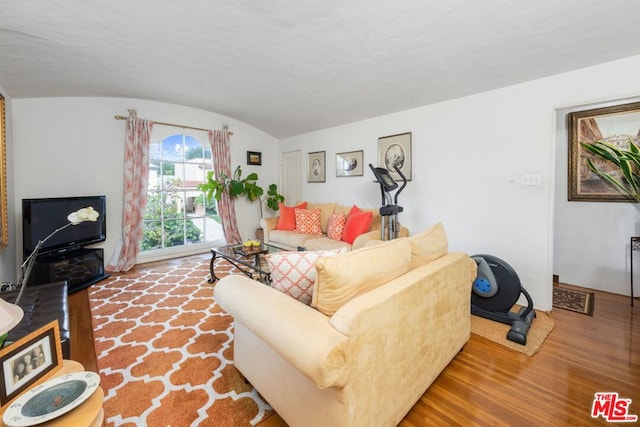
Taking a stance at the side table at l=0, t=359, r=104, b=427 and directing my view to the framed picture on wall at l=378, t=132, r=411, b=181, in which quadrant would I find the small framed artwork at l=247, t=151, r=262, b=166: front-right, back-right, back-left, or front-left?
front-left

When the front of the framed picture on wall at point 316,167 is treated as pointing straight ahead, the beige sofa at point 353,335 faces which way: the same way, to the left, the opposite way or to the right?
to the right

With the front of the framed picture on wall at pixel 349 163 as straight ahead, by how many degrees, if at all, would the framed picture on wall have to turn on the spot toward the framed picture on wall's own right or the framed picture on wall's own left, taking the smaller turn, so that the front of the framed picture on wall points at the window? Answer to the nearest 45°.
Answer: approximately 45° to the framed picture on wall's own right

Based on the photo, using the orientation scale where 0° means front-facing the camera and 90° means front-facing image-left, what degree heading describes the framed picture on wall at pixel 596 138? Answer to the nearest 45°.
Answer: approximately 45°

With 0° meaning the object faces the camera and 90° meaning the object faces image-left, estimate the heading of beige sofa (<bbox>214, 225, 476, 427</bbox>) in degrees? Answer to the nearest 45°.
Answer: approximately 135°

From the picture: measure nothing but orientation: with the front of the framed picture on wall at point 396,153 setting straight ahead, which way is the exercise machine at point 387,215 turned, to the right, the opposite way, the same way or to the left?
to the right

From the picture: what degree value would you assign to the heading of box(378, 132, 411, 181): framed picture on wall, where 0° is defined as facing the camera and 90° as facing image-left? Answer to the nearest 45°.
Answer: approximately 45°

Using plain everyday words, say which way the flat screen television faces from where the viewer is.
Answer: facing the viewer and to the right of the viewer

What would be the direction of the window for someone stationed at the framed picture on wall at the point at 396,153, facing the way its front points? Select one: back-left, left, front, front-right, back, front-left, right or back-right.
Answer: front-right

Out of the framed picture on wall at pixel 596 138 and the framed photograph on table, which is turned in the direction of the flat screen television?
the framed picture on wall

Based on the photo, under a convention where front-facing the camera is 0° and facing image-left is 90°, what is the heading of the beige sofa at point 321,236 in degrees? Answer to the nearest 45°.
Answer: approximately 45°

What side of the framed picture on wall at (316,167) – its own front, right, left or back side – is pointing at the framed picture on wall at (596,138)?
left
